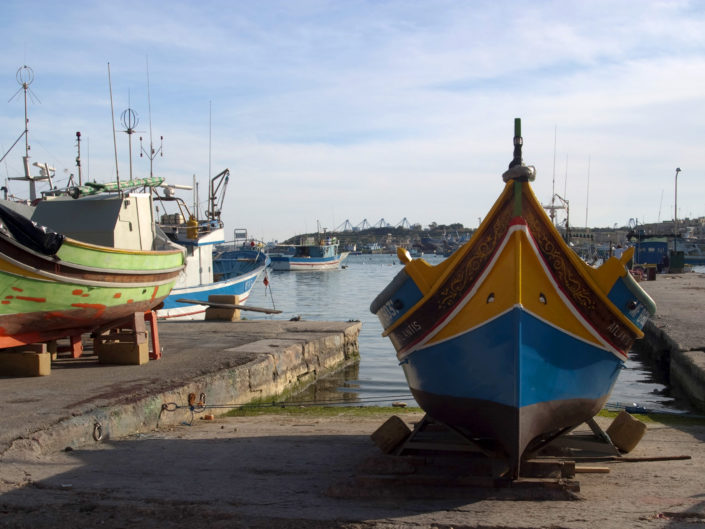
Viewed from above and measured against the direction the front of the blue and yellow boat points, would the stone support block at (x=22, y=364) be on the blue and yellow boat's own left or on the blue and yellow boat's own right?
on the blue and yellow boat's own right

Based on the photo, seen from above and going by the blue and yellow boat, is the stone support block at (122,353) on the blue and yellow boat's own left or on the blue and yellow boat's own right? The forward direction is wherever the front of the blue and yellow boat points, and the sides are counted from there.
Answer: on the blue and yellow boat's own right

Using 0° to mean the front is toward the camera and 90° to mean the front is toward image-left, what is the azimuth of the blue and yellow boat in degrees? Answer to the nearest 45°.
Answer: approximately 0°

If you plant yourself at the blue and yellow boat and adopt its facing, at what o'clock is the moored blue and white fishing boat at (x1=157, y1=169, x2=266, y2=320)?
The moored blue and white fishing boat is roughly at 5 o'clock from the blue and yellow boat.
